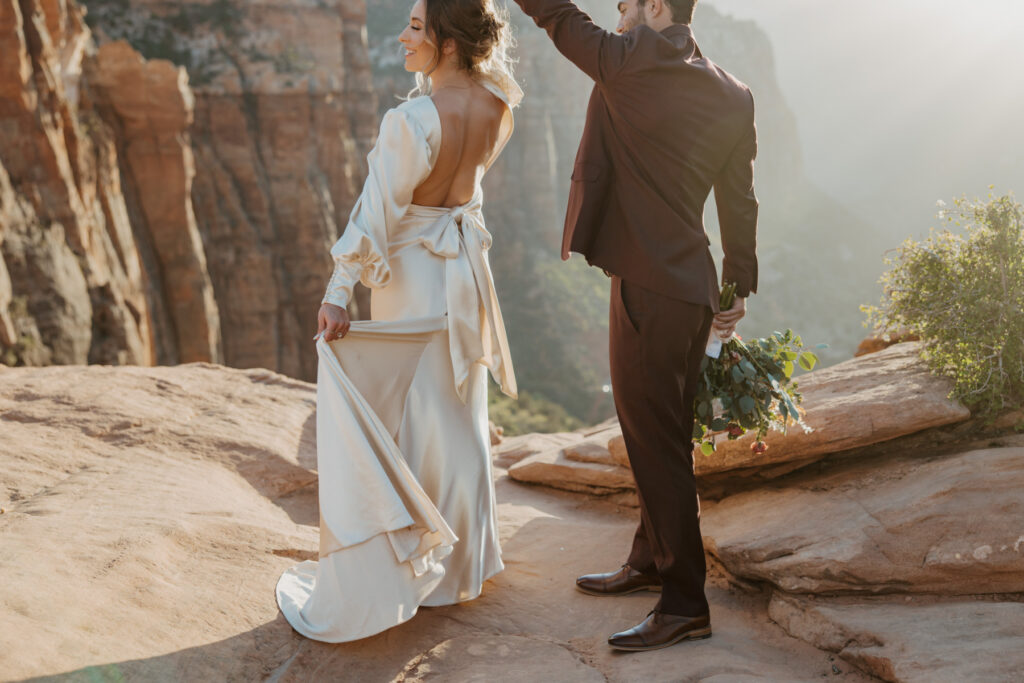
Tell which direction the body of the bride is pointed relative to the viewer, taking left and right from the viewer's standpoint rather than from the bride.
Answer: facing away from the viewer and to the left of the viewer

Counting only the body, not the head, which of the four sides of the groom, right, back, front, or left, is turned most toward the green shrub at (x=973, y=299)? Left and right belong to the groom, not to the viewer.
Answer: right

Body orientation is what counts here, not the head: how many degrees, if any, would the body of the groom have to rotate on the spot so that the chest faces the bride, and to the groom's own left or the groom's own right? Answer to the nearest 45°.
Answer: approximately 45° to the groom's own left

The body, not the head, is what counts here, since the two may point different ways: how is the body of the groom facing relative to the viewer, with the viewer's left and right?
facing away from the viewer and to the left of the viewer

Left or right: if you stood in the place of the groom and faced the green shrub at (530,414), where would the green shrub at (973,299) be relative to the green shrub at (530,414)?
right

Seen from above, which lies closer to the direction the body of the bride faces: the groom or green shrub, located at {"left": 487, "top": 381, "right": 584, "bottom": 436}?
the green shrub
